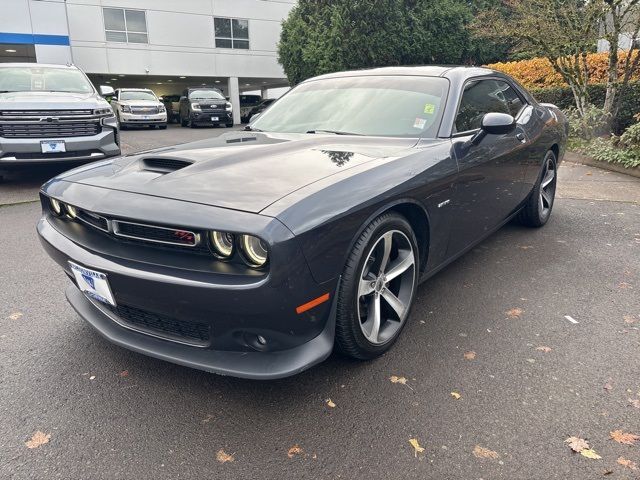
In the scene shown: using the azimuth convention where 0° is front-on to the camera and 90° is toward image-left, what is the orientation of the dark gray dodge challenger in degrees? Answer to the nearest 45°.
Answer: approximately 45°

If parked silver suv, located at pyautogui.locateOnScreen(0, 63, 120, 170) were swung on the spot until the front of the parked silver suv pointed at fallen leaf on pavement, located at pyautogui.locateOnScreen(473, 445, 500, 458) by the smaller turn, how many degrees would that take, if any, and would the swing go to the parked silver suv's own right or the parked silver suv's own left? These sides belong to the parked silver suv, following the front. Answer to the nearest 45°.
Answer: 0° — it already faces it

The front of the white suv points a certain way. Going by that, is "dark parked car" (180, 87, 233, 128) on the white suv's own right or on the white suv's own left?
on the white suv's own left

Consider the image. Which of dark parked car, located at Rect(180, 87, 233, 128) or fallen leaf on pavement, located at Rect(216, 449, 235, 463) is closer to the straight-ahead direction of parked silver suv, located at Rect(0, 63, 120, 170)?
the fallen leaf on pavement

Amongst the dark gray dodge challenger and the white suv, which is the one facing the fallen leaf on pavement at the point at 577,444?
the white suv

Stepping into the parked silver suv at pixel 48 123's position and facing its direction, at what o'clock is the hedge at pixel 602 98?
The hedge is roughly at 9 o'clock from the parked silver suv.

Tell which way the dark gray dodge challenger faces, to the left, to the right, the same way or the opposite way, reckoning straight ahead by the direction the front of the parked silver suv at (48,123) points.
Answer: to the right

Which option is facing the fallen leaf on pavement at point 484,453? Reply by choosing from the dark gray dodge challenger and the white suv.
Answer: the white suv

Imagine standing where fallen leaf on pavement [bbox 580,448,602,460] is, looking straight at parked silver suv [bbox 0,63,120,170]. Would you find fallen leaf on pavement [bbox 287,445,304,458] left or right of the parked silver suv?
left

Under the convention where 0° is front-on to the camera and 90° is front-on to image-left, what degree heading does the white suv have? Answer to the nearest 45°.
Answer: approximately 0°
